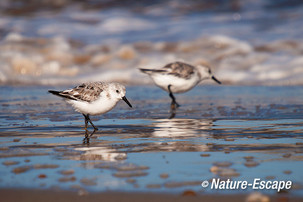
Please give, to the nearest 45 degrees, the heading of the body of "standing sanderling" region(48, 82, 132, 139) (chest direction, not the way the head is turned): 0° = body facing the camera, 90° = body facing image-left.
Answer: approximately 270°

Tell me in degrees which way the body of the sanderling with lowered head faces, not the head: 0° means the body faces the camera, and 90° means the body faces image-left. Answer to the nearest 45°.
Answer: approximately 270°

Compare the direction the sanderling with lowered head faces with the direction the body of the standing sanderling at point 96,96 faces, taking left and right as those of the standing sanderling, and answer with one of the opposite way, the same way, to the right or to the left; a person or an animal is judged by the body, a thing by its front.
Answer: the same way

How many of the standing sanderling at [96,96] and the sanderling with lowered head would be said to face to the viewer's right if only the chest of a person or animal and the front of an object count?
2

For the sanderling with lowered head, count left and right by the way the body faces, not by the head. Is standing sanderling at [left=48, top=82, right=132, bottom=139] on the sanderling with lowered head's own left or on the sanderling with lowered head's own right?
on the sanderling with lowered head's own right

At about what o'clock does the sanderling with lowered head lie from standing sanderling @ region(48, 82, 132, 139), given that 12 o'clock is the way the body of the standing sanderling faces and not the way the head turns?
The sanderling with lowered head is roughly at 10 o'clock from the standing sanderling.
